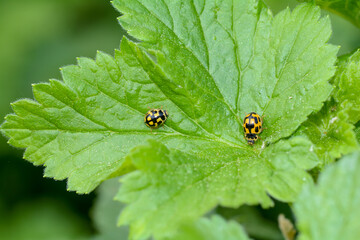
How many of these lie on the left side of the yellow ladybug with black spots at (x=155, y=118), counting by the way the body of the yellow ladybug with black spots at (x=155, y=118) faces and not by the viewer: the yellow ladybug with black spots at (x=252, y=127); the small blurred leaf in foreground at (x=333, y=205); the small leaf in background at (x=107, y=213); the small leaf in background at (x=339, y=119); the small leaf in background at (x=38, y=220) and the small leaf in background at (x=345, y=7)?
2

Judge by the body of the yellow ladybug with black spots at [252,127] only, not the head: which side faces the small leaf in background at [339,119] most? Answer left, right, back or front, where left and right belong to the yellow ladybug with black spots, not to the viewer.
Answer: left

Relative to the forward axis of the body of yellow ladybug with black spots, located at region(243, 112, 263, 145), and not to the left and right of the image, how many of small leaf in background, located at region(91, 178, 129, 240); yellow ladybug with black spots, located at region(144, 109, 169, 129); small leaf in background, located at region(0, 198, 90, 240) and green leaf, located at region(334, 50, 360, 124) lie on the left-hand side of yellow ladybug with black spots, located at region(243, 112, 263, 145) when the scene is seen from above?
1

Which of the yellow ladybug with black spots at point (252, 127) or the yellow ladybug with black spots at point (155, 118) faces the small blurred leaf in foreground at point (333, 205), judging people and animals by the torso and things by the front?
the yellow ladybug with black spots at point (252, 127)

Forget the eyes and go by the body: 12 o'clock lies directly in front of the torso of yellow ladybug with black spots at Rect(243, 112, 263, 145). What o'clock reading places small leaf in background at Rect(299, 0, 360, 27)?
The small leaf in background is roughly at 8 o'clock from the yellow ladybug with black spots.

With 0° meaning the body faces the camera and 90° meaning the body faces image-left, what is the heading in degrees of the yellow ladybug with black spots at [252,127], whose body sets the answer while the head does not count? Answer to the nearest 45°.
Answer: approximately 0°

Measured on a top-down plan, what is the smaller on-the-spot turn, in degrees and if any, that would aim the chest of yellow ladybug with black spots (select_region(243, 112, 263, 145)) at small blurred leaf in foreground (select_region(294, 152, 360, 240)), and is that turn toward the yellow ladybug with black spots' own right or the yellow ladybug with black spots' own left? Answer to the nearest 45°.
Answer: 0° — it already faces it

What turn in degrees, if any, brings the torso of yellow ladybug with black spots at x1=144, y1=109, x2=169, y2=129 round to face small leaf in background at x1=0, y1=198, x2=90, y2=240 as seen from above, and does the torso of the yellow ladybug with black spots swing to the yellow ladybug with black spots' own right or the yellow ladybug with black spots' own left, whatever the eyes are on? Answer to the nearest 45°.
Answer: approximately 90° to the yellow ladybug with black spots' own left

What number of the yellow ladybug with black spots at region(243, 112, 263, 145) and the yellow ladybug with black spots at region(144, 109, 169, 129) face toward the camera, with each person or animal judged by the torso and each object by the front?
1

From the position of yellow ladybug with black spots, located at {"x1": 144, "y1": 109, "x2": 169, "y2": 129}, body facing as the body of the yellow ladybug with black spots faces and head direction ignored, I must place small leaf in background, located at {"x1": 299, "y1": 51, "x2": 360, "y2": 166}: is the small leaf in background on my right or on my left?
on my right
